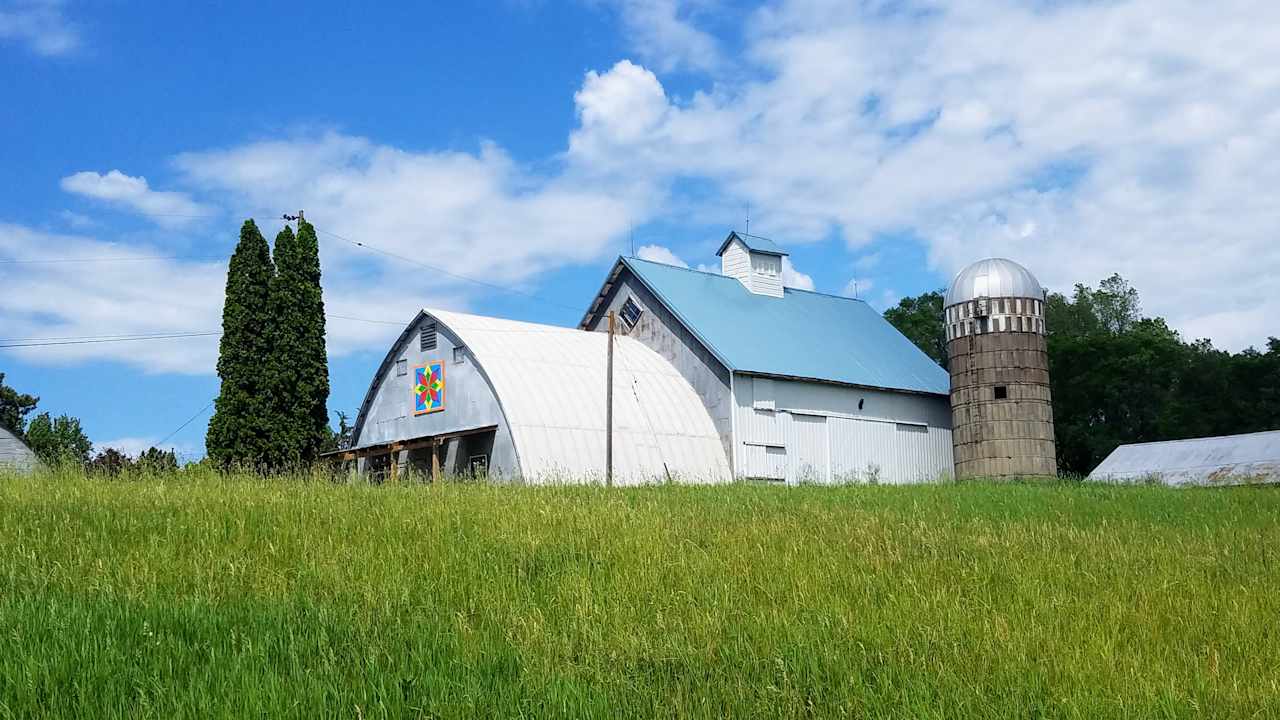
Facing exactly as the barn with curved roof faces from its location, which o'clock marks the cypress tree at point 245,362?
The cypress tree is roughly at 2 o'clock from the barn with curved roof.

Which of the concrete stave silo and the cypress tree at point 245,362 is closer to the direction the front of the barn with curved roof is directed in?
the cypress tree

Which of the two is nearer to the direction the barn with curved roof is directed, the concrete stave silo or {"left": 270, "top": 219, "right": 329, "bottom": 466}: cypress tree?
the cypress tree

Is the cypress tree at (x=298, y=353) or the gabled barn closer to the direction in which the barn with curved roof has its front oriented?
the cypress tree

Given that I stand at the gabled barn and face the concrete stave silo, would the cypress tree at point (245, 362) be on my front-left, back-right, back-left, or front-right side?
back-right

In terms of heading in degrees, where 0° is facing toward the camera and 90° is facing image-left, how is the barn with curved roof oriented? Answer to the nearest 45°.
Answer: approximately 45°

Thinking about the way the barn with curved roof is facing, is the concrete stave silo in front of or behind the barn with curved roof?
behind

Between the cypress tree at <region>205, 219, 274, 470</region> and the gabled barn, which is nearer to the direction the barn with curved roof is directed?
the cypress tree

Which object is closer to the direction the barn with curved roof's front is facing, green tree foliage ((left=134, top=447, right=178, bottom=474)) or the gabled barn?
the green tree foliage

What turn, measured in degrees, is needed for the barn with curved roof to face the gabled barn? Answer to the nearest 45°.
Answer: approximately 180°
